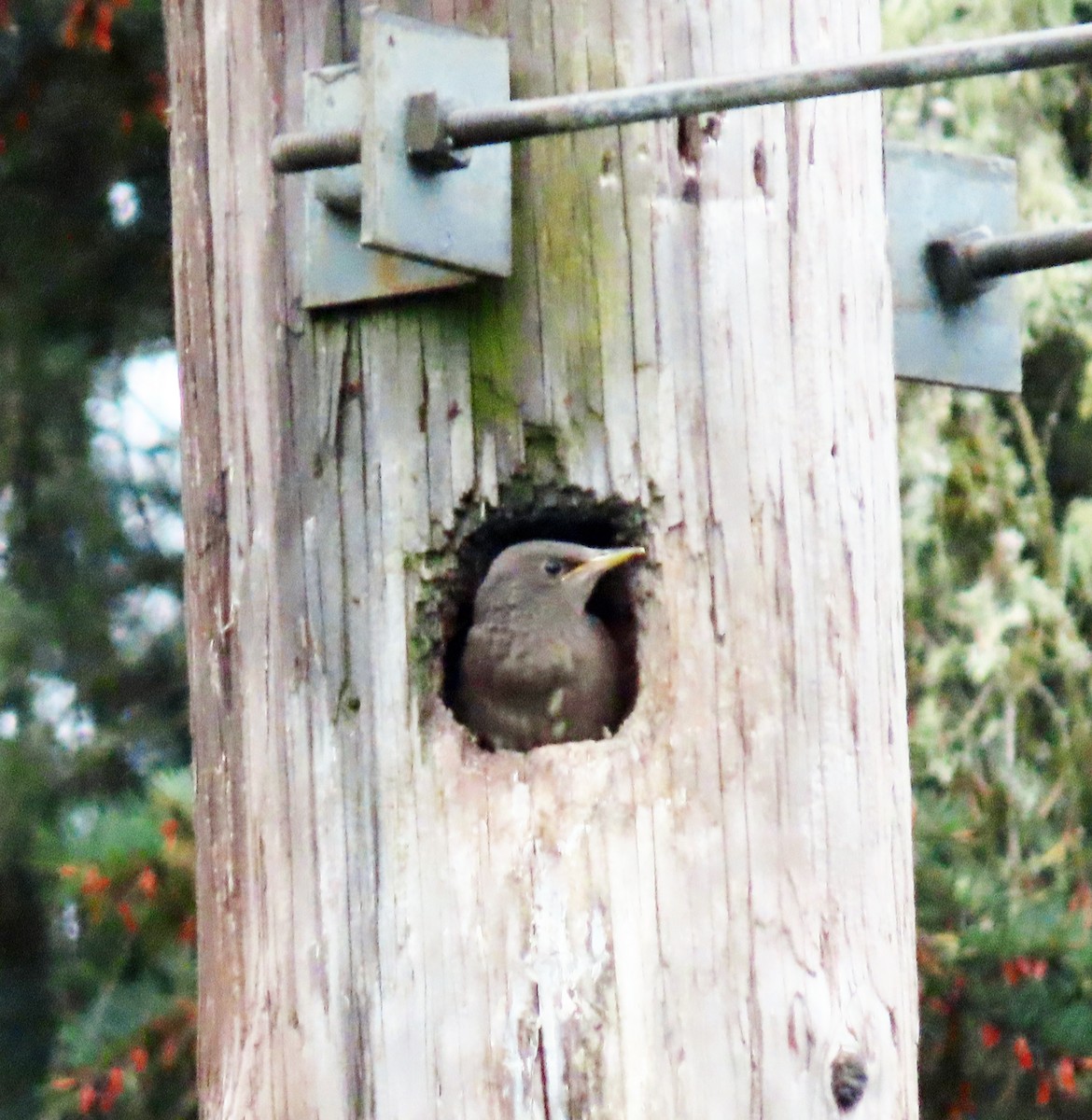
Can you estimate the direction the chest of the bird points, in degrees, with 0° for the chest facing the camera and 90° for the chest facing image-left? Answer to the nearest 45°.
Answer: approximately 315°
